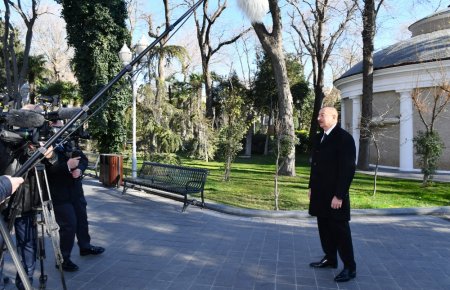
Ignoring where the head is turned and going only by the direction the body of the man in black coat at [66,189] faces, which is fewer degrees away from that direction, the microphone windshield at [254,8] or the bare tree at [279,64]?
the microphone windshield

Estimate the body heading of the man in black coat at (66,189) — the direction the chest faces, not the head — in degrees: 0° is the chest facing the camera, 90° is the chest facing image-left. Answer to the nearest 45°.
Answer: approximately 315°

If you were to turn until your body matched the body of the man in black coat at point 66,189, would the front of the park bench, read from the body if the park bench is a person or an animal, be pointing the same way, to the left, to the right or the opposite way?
to the right

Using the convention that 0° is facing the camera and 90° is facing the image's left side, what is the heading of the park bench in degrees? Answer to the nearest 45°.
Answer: approximately 45°

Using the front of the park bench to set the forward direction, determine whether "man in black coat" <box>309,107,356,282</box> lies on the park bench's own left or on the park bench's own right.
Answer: on the park bench's own left

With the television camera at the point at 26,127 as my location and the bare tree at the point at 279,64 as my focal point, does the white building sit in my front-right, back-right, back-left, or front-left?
front-right

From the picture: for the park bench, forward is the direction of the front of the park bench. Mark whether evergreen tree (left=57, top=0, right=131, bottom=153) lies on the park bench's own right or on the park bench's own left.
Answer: on the park bench's own right

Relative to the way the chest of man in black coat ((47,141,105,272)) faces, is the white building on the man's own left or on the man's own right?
on the man's own left

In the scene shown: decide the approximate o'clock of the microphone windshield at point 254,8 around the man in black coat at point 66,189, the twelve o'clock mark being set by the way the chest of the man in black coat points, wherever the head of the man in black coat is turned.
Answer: The microphone windshield is roughly at 12 o'clock from the man in black coat.

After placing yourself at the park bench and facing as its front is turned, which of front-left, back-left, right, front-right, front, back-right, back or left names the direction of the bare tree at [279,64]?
back

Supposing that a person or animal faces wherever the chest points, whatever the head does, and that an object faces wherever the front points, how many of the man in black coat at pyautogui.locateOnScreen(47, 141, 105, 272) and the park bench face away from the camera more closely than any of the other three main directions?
0

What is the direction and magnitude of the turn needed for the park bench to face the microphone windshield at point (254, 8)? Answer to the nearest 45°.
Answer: approximately 45° to its left

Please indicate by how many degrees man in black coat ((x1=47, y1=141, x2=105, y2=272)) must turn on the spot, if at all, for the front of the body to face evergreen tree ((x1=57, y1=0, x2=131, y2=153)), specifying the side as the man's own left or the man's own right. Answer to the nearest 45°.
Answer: approximately 135° to the man's own left

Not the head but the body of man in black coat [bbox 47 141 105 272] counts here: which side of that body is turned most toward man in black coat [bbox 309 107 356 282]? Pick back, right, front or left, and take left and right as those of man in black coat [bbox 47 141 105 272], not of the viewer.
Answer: front
